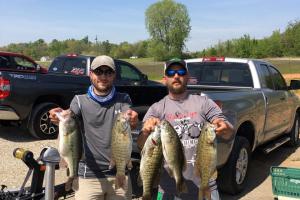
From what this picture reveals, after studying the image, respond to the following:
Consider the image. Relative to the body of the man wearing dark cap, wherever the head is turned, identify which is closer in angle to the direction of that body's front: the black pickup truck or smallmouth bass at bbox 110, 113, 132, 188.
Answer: the smallmouth bass

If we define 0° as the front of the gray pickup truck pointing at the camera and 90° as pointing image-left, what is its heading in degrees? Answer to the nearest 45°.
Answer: approximately 225°

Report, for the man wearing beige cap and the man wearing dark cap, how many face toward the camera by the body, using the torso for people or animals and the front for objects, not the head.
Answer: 2

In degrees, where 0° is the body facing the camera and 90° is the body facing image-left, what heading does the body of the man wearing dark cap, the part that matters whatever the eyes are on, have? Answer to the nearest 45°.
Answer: approximately 0°

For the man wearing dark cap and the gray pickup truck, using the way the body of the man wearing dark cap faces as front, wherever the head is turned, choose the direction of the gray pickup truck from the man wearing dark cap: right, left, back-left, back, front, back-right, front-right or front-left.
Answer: back

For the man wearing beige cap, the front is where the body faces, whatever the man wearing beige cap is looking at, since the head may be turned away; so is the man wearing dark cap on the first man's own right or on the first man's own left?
on the first man's own left

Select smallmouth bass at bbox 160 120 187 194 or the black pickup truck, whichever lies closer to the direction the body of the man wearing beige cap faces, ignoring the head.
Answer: the smallmouth bass

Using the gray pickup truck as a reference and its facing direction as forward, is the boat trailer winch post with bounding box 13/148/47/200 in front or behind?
behind
